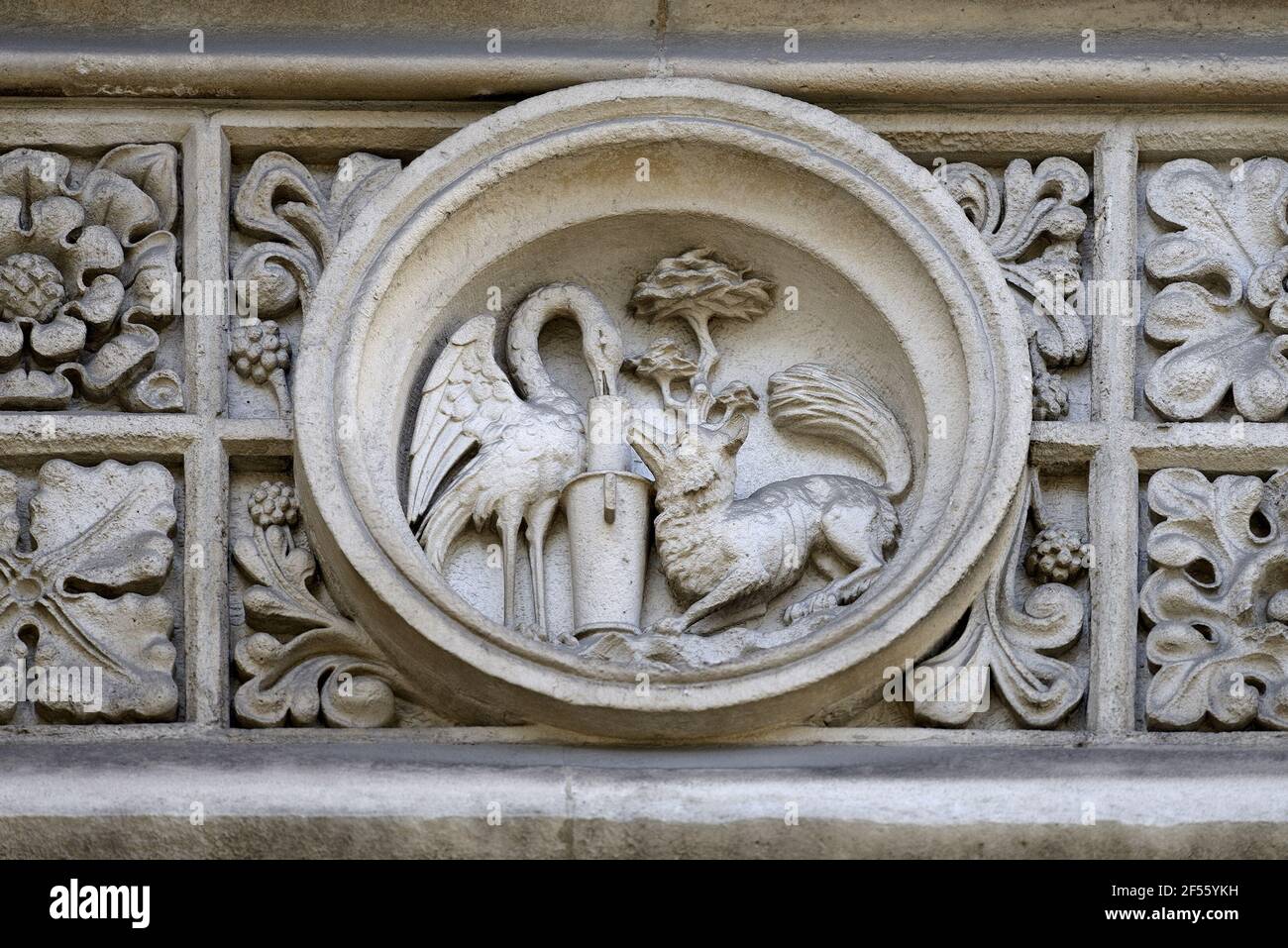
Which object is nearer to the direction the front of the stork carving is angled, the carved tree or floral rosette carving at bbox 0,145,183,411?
the carved tree

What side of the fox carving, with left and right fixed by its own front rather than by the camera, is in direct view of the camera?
left

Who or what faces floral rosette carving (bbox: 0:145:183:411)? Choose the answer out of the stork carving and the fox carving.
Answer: the fox carving

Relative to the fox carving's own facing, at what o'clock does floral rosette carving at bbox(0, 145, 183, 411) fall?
The floral rosette carving is roughly at 12 o'clock from the fox carving.

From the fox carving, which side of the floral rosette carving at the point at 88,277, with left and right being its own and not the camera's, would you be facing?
left

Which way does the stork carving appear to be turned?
to the viewer's right

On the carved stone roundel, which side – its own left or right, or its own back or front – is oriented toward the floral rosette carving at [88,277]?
right

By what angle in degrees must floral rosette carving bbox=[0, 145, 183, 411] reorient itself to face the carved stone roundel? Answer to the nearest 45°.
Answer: approximately 90° to its left
